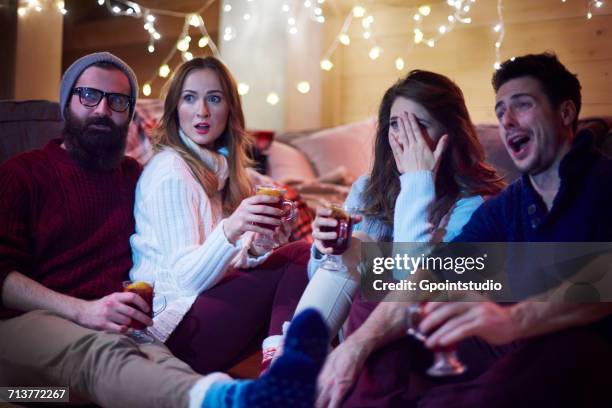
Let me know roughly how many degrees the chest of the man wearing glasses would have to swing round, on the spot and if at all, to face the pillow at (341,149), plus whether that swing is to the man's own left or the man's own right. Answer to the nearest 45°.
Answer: approximately 90° to the man's own left

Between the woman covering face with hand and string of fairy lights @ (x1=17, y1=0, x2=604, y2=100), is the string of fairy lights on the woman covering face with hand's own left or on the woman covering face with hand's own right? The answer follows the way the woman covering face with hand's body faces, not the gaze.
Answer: on the woman covering face with hand's own right

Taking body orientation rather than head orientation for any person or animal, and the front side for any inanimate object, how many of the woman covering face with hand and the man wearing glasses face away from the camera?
0

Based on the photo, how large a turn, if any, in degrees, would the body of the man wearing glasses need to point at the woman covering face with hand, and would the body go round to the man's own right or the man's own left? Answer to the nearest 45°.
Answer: approximately 45° to the man's own left

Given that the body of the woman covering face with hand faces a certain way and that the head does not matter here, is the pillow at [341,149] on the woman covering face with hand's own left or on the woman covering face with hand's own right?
on the woman covering face with hand's own right

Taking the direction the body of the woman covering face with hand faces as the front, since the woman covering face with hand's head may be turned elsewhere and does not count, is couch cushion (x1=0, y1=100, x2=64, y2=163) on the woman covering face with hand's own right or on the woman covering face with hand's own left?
on the woman covering face with hand's own right

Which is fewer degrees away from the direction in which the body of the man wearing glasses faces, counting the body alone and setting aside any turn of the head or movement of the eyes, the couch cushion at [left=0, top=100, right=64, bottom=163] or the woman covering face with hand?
the woman covering face with hand

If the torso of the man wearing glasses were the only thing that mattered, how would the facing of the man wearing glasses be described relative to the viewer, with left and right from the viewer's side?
facing the viewer and to the right of the viewer

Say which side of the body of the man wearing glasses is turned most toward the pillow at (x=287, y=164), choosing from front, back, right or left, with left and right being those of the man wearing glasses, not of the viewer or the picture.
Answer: left
